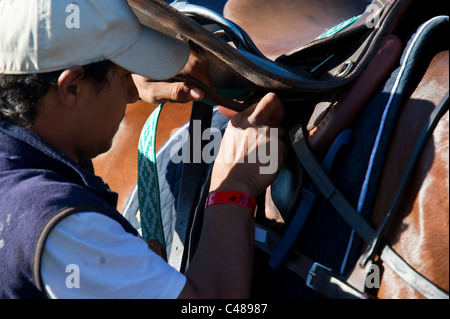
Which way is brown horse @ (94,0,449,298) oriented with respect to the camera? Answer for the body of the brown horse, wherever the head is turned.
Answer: to the viewer's right

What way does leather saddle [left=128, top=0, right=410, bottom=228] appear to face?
to the viewer's right
